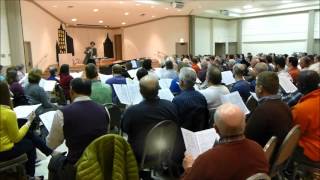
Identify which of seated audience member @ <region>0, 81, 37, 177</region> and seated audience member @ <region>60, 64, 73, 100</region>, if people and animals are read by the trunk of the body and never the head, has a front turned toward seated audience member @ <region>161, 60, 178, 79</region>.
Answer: seated audience member @ <region>0, 81, 37, 177</region>

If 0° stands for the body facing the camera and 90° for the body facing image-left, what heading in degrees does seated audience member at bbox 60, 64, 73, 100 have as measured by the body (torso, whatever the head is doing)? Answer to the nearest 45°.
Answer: approximately 180°

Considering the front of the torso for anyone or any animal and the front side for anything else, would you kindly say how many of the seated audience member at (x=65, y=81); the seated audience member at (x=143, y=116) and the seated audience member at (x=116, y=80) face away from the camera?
3

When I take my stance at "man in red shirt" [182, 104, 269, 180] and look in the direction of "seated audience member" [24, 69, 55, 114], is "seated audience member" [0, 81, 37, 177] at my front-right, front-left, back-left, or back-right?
front-left

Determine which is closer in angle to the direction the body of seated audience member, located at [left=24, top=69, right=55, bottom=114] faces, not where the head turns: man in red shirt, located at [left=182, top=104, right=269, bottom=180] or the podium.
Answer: the podium

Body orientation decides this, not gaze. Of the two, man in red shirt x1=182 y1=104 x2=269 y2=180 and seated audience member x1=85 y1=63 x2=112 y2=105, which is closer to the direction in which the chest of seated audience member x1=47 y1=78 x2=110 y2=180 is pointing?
the seated audience member

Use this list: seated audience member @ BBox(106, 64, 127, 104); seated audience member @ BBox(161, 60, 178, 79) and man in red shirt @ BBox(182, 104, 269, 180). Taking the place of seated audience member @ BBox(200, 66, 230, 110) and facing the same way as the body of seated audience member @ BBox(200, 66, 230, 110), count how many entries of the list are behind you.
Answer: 1

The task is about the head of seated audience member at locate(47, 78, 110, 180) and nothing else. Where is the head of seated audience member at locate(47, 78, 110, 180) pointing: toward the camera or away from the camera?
away from the camera

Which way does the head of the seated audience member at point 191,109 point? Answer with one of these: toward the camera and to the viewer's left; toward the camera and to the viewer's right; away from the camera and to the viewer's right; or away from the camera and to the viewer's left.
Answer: away from the camera and to the viewer's left

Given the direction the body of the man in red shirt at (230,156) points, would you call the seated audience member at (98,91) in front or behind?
in front

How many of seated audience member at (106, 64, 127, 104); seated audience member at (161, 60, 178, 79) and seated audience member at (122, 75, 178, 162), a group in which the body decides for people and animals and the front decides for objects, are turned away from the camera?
3

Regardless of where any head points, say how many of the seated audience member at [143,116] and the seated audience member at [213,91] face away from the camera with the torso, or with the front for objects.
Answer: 2

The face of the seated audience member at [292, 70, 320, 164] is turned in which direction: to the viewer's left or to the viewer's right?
to the viewer's left

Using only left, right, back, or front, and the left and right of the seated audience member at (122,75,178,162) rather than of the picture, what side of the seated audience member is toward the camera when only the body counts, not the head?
back

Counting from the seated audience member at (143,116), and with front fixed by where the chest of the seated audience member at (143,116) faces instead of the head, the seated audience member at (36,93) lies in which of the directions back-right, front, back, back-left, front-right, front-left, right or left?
front-left

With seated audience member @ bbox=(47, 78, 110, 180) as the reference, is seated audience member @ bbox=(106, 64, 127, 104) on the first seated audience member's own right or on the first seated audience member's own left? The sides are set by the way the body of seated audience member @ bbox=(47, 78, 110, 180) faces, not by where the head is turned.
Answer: on the first seated audience member's own right

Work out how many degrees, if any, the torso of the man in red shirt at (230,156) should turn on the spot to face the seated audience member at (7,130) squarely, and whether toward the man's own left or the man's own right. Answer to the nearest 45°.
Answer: approximately 45° to the man's own left

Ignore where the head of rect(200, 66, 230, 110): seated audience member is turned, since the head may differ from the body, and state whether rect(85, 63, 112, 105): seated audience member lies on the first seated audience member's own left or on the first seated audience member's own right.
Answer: on the first seated audience member's own left

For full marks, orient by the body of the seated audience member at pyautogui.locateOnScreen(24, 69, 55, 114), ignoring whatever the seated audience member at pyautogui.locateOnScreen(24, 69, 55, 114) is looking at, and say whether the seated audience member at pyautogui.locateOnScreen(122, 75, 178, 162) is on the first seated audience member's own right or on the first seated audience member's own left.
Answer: on the first seated audience member's own right

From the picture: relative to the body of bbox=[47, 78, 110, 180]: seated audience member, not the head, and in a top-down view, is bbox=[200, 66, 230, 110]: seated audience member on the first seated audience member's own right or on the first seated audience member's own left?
on the first seated audience member's own right

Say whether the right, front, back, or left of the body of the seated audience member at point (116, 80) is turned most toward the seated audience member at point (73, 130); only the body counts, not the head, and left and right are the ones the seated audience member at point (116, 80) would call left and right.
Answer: back

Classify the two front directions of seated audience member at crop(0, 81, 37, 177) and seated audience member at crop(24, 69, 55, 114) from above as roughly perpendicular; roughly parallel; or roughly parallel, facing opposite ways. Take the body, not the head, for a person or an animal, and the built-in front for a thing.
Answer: roughly parallel

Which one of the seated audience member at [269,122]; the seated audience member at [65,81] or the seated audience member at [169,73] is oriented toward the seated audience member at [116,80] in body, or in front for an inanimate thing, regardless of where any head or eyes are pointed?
the seated audience member at [269,122]
